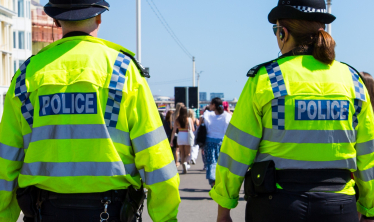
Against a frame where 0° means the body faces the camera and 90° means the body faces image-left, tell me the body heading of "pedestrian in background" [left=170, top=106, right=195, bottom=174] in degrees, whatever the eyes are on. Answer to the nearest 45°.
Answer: approximately 180°

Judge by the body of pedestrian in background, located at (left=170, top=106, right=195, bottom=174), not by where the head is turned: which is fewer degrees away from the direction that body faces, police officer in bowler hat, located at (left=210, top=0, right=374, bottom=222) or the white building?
the white building

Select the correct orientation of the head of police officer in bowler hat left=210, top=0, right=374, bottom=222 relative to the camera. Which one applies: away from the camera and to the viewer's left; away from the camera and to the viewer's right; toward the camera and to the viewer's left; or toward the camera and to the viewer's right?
away from the camera and to the viewer's left

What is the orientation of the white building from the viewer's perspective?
to the viewer's right

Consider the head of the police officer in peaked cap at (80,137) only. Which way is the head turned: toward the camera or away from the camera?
away from the camera
